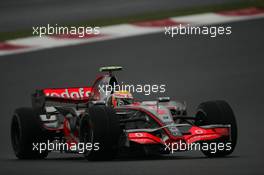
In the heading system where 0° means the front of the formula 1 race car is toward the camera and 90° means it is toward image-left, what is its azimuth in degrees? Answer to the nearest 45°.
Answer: approximately 315°
